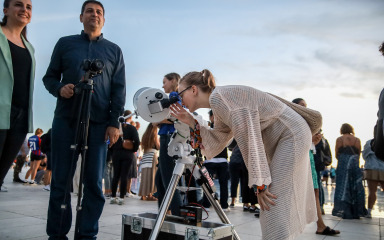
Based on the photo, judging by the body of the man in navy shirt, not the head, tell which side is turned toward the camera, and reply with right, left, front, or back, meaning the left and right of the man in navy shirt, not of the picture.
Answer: front

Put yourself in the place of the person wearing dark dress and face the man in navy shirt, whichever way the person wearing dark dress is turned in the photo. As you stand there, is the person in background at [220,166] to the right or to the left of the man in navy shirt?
right

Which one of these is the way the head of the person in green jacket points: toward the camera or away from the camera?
toward the camera

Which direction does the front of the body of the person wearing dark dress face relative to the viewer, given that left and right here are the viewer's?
facing away from the viewer

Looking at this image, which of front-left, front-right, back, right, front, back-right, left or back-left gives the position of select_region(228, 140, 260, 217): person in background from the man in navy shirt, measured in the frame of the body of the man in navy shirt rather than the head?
back-left

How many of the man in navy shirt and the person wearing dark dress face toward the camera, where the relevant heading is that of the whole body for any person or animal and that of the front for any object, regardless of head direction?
1

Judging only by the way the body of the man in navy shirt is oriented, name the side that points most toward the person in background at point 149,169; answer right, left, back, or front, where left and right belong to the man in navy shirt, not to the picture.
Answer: back

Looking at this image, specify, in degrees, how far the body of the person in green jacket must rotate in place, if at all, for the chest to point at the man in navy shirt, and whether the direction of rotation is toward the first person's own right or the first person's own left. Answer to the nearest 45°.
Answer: approximately 45° to the first person's own left

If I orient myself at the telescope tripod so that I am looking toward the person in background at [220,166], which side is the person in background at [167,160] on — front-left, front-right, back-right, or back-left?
front-left

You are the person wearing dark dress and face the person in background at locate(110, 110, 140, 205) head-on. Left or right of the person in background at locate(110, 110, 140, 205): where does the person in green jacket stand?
left

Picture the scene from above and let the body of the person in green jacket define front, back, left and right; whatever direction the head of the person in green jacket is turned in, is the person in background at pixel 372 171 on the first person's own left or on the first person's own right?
on the first person's own left

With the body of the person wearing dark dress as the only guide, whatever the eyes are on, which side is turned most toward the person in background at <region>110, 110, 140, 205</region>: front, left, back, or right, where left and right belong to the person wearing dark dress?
left

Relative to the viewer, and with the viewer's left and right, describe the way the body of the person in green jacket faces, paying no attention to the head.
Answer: facing the viewer and to the right of the viewer

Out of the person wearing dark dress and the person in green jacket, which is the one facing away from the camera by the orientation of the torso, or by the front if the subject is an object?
the person wearing dark dress
